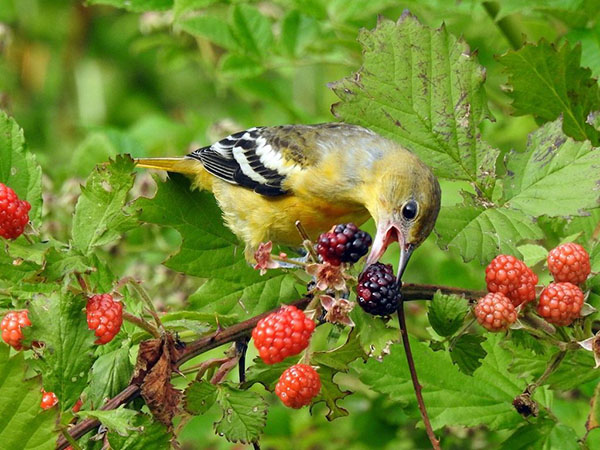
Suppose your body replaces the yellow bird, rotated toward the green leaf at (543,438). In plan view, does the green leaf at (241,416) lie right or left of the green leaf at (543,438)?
right

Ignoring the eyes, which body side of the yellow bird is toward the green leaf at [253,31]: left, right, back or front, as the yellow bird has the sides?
left

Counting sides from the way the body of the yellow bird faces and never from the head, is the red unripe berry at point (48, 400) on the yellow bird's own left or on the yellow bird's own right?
on the yellow bird's own right

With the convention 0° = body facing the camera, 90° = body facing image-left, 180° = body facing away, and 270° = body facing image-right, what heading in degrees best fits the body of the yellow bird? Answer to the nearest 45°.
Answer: approximately 270°

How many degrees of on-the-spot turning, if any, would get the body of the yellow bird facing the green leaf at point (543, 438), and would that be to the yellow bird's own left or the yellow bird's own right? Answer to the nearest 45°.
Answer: approximately 45° to the yellow bird's own right

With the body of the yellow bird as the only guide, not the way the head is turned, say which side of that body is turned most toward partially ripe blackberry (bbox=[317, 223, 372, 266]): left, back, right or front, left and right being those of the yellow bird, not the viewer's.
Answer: right

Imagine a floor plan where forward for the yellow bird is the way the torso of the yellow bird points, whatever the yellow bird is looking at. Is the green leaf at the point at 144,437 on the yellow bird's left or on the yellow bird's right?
on the yellow bird's right

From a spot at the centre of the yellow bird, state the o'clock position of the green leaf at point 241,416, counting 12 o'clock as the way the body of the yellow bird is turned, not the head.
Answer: The green leaf is roughly at 3 o'clock from the yellow bird.
